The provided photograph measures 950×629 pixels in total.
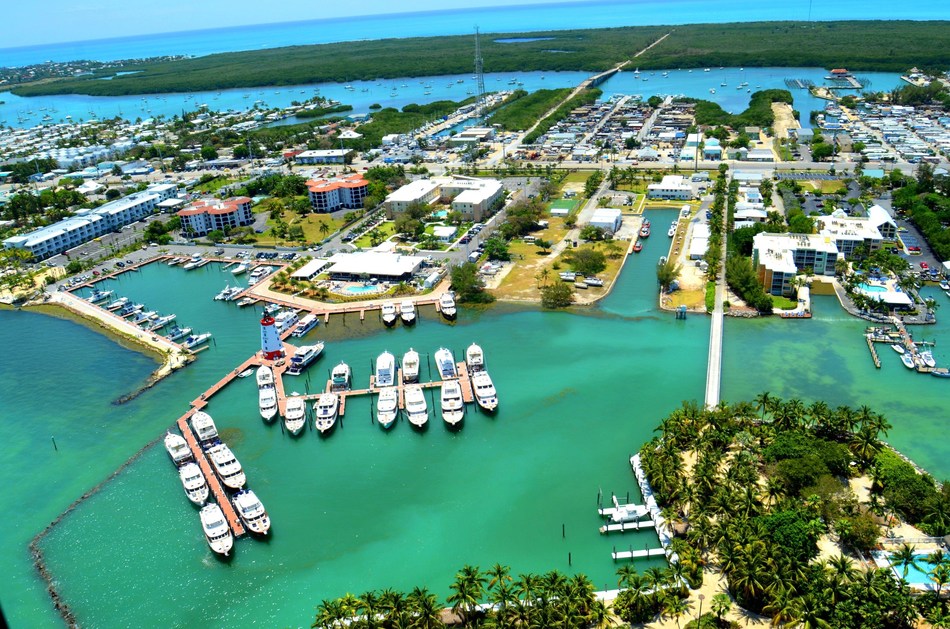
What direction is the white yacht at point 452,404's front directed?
toward the camera

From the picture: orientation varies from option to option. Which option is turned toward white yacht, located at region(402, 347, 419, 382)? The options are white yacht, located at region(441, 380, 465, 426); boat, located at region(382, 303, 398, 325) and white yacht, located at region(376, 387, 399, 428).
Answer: the boat

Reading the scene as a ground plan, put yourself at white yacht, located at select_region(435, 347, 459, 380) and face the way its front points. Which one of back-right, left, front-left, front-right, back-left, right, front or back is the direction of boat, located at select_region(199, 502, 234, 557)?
back-left

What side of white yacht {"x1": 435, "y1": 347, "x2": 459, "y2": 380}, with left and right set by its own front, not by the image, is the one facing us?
back

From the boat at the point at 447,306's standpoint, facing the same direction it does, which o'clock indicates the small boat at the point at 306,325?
The small boat is roughly at 3 o'clock from the boat.

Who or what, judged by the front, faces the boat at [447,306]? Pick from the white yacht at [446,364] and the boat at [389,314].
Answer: the white yacht

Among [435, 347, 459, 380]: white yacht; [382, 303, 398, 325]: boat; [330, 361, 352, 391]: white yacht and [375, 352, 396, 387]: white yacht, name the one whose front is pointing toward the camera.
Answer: the boat

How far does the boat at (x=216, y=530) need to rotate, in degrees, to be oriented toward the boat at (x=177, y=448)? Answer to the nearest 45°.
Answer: approximately 180°

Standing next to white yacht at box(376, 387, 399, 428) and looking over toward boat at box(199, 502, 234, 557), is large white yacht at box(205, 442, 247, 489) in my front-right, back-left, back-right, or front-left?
front-right

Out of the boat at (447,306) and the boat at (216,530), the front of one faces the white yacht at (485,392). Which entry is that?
the boat at (447,306)

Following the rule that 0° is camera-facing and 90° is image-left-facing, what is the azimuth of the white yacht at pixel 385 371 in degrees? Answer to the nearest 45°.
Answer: approximately 180°

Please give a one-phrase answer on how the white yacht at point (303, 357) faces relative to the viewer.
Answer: facing away from the viewer and to the right of the viewer

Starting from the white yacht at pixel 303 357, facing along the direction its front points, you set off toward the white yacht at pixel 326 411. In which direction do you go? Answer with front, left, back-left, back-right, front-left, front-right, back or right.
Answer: back-right

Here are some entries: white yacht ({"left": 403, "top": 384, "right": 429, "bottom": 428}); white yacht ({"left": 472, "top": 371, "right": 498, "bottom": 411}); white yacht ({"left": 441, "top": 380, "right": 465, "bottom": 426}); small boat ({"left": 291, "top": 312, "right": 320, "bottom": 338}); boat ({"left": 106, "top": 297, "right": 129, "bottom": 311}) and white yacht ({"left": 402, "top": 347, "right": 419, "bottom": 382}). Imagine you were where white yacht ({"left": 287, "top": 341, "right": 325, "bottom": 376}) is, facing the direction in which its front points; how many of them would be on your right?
4

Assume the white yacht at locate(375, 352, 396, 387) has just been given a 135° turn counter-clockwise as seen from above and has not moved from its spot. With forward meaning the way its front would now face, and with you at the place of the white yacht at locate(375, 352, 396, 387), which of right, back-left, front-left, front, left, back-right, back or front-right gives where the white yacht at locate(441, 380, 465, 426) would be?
left

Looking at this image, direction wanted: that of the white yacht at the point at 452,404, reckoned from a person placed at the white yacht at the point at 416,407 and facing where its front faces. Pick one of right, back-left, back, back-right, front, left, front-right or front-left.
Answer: left

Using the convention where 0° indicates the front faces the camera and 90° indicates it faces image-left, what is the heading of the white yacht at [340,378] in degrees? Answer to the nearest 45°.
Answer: approximately 180°

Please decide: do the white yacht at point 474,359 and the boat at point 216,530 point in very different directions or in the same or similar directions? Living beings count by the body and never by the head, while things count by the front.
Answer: very different directions

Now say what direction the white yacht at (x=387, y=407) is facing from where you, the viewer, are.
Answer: facing the viewer

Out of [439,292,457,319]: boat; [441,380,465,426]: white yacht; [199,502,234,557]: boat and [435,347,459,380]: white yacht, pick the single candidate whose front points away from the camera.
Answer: [435,347,459,380]: white yacht

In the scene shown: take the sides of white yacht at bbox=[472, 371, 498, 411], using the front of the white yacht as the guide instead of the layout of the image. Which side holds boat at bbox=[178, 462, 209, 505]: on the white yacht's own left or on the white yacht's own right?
on the white yacht's own right
